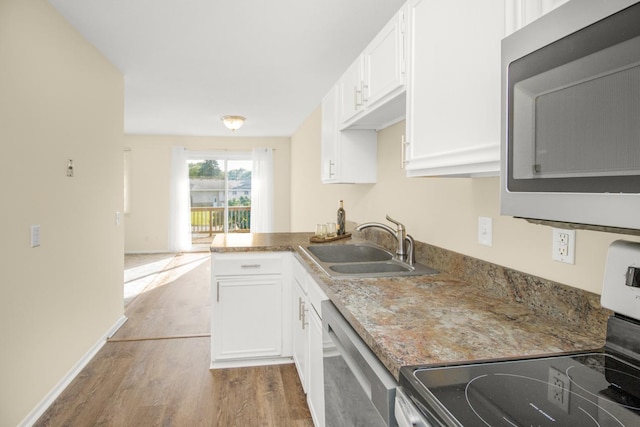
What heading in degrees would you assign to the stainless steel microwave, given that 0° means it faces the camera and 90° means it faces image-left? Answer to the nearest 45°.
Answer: approximately 45°

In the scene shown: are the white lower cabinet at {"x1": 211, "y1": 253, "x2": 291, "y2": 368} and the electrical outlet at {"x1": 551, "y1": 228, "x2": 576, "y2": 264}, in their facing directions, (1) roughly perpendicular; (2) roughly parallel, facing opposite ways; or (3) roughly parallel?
roughly perpendicular

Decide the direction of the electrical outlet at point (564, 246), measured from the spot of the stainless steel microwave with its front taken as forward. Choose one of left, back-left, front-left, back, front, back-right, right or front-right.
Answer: back-right

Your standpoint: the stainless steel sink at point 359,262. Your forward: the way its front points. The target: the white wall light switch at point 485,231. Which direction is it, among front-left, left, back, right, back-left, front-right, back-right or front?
back-left

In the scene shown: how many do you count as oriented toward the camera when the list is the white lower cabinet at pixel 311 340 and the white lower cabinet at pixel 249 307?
1

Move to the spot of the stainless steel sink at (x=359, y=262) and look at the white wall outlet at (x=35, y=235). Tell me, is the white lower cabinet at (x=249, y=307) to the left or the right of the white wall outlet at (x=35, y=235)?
right

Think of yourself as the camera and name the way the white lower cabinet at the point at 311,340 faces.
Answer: facing to the left of the viewer

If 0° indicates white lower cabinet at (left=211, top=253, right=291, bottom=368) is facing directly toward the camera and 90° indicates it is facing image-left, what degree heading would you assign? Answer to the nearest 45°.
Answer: approximately 0°

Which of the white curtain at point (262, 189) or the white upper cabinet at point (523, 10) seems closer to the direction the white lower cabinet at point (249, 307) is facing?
the white upper cabinet

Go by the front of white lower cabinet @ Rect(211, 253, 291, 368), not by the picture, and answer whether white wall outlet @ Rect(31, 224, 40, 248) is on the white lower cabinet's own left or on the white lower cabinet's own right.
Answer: on the white lower cabinet's own right

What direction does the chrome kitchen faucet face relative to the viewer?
to the viewer's left

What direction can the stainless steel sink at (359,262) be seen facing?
to the viewer's left
